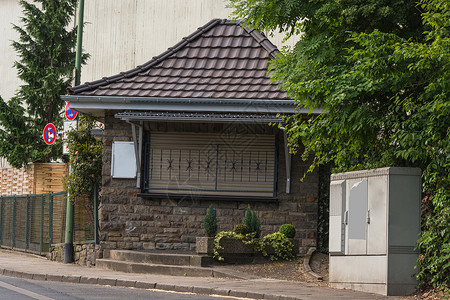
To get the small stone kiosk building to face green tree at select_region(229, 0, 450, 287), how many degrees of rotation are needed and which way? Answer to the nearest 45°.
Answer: approximately 45° to its left

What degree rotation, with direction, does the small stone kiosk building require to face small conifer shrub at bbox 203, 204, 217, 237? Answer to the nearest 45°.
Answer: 0° — it already faces it

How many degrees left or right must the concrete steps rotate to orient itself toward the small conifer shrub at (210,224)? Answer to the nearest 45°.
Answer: approximately 90° to its left

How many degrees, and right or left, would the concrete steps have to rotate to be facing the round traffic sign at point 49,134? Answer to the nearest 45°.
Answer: approximately 135° to its right

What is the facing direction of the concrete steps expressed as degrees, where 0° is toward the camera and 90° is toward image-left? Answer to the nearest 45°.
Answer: approximately 0°

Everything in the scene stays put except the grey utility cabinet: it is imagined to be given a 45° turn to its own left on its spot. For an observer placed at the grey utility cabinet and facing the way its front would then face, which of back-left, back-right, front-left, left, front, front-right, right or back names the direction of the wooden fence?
back-right

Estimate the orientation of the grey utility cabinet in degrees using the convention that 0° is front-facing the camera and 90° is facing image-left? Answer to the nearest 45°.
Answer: approximately 45°

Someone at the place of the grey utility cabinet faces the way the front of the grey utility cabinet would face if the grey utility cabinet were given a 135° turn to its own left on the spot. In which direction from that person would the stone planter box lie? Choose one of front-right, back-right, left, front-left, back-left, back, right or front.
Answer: back-left

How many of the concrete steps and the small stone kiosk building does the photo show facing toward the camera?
2

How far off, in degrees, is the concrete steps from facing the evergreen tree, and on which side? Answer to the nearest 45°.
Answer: approximately 180°

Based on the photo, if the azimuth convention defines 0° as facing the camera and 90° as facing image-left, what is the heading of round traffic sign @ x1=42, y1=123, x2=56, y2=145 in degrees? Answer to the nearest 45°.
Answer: approximately 315°

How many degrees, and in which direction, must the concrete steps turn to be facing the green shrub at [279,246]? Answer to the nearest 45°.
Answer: approximately 90° to its left
